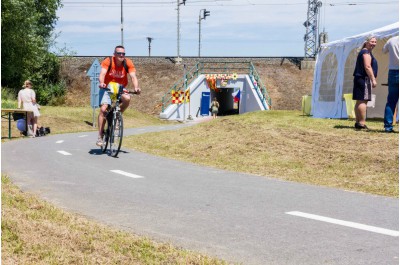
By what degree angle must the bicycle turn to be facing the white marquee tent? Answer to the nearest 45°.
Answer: approximately 135° to its left

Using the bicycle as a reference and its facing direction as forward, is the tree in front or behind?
behind

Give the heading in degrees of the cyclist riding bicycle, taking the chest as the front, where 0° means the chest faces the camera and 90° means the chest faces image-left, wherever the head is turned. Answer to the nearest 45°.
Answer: approximately 0°

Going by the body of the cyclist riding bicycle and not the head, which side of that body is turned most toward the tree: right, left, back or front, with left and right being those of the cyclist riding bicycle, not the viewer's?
back

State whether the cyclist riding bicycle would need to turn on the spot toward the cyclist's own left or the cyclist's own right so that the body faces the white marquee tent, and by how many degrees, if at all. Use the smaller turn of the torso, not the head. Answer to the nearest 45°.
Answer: approximately 135° to the cyclist's own left
